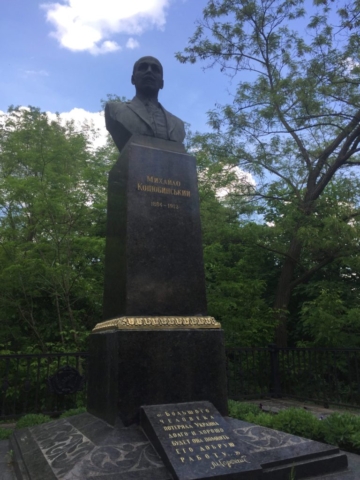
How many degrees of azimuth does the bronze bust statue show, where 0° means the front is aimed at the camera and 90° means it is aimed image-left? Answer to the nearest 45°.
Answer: approximately 0°

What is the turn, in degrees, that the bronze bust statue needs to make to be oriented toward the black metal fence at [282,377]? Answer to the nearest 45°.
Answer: approximately 135° to its left

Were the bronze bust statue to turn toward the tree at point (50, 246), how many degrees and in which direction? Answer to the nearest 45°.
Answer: approximately 135° to its right
